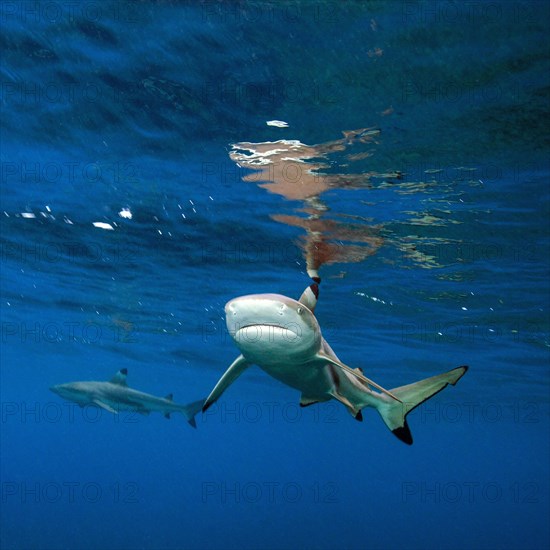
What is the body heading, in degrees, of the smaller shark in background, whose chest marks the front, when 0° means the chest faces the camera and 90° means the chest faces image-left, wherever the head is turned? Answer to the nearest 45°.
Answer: approximately 90°

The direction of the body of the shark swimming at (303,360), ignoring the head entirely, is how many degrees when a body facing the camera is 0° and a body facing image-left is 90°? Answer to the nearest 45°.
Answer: approximately 45°

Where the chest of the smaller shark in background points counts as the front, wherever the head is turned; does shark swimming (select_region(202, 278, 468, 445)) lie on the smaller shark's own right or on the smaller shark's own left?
on the smaller shark's own left

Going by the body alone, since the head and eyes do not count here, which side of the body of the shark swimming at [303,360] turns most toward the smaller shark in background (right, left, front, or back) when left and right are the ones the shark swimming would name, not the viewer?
right
